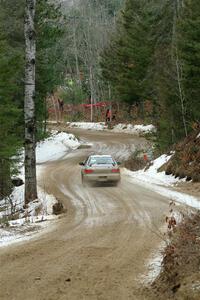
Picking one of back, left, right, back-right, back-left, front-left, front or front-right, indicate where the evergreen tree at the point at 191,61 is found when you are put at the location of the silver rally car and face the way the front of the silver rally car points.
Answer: front-right

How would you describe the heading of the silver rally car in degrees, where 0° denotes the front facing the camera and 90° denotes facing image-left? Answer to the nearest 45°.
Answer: approximately 180°
